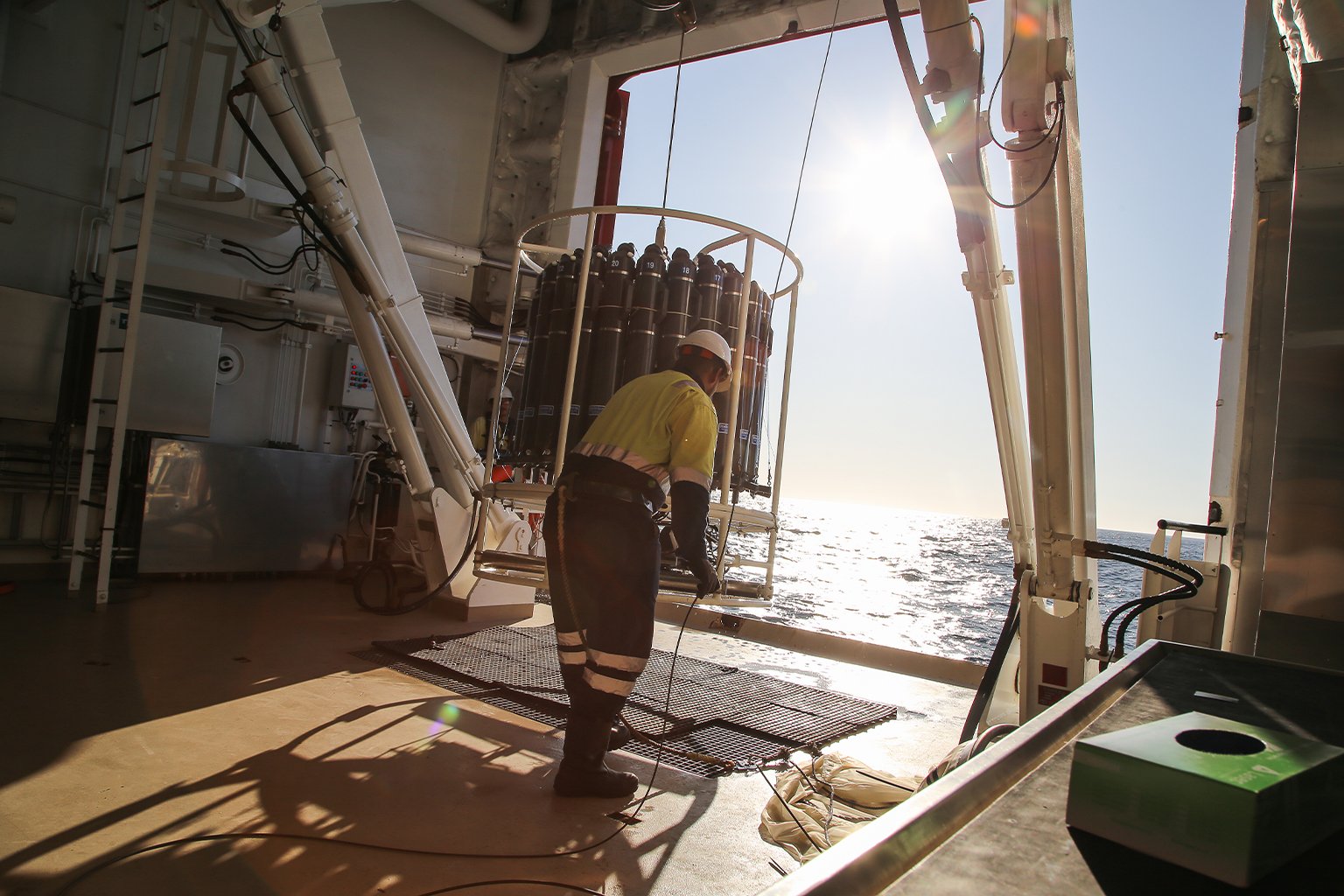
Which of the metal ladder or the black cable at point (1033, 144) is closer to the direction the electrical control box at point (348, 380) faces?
the black cable

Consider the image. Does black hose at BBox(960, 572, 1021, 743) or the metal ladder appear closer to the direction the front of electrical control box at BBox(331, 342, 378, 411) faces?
the black hose

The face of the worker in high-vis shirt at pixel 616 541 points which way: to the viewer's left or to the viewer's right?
to the viewer's right

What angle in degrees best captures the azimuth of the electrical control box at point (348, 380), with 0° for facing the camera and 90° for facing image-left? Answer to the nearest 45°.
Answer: approximately 315°
